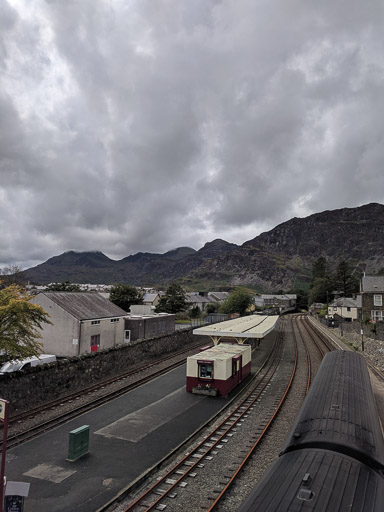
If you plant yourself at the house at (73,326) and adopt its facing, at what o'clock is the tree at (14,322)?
The tree is roughly at 2 o'clock from the house.

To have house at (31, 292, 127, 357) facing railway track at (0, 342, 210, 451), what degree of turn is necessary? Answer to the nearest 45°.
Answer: approximately 45° to its right

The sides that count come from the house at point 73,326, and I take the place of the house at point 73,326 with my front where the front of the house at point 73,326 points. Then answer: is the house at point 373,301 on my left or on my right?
on my left

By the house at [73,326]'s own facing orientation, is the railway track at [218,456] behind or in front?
in front

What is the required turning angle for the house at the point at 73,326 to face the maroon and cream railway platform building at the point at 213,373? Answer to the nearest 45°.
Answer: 0° — it already faces it

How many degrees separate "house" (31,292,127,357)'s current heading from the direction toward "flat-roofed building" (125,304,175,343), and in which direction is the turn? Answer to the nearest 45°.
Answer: approximately 90° to its left

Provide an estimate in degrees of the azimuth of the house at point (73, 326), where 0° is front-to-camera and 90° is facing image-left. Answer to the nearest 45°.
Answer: approximately 315°
